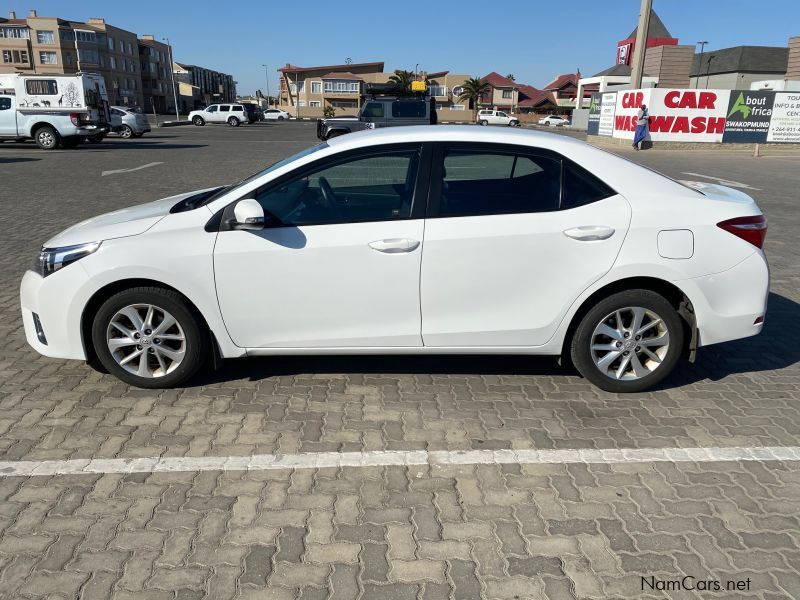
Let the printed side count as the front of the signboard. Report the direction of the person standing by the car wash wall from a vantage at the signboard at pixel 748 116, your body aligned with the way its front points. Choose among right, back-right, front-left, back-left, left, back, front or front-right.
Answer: front-right

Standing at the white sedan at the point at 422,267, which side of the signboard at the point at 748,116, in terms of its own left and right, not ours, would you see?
front

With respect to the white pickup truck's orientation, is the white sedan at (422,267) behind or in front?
behind

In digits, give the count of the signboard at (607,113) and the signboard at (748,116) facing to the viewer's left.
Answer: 0

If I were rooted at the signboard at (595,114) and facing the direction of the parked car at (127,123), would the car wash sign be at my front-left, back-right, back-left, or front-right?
back-left

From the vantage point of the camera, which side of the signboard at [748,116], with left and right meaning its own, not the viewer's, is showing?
front

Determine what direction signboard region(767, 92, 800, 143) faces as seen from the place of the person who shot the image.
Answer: facing the viewer

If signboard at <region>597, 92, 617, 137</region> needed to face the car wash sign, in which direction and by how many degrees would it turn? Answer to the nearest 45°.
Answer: approximately 45° to its left

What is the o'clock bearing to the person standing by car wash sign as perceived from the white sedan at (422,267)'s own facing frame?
The person standing by car wash sign is roughly at 4 o'clock from the white sedan.

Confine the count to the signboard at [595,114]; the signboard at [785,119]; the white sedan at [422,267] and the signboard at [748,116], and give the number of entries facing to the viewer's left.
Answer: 1

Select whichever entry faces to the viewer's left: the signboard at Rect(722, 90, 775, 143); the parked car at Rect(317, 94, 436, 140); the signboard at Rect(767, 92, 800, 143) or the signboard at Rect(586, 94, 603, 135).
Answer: the parked car

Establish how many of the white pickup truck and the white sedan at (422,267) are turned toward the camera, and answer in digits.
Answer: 0

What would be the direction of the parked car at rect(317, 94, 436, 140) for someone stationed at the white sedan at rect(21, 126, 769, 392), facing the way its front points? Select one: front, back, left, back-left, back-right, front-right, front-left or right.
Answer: right

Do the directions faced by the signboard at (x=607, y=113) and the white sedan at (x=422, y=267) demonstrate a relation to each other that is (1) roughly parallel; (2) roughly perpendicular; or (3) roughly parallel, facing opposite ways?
roughly perpendicular

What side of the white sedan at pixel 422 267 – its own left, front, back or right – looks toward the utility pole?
right
